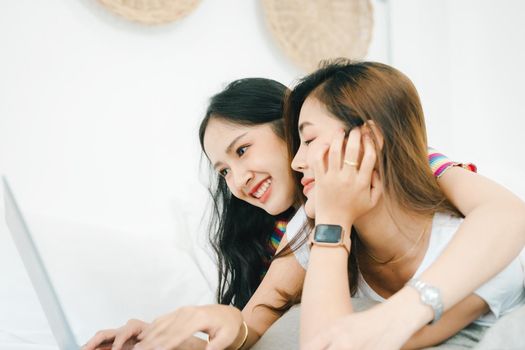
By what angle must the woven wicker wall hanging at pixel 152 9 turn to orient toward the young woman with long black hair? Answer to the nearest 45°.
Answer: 0° — it already faces them

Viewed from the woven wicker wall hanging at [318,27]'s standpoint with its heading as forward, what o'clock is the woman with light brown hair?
The woman with light brown hair is roughly at 12 o'clock from the woven wicker wall hanging.

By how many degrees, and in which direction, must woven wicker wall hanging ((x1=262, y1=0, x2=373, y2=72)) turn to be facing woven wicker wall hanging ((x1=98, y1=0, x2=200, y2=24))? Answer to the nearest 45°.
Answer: approximately 45° to its right

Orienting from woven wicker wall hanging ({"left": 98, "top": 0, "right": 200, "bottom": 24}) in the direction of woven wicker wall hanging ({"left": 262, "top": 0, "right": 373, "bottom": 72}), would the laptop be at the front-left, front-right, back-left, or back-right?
back-right

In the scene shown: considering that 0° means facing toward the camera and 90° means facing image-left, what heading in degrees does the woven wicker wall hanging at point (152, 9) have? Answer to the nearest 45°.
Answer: approximately 0°

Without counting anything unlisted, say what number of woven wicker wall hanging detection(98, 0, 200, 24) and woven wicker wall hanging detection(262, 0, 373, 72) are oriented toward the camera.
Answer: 2

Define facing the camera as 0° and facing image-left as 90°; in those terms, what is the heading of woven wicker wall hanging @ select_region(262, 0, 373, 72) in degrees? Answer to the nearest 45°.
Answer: approximately 0°

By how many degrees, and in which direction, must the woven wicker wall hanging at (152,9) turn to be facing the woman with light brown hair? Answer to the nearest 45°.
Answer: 0° — it already faces them
